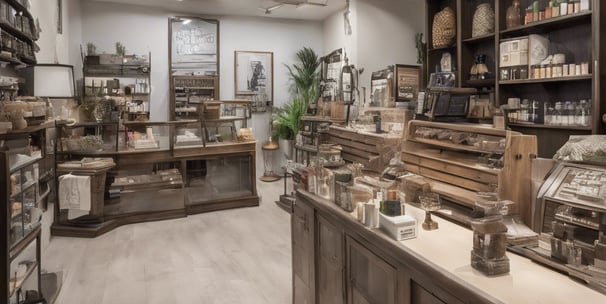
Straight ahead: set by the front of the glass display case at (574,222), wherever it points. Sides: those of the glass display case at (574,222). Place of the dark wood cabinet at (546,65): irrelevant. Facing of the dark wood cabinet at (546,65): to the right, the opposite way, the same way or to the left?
the same way

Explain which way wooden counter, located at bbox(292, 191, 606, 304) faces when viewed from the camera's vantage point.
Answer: facing the viewer and to the left of the viewer

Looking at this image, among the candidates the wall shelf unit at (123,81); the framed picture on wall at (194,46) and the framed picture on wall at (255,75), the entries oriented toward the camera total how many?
3

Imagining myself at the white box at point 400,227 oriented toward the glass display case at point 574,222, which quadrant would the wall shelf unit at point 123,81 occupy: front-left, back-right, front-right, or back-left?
back-left

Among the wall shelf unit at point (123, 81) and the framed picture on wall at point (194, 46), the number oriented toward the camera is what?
2

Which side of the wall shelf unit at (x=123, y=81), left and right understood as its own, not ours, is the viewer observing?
front

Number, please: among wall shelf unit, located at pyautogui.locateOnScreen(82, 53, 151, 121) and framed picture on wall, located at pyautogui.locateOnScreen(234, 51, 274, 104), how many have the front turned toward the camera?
2

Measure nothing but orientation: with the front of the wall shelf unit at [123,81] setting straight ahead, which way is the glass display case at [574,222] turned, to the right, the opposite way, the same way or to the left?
to the right

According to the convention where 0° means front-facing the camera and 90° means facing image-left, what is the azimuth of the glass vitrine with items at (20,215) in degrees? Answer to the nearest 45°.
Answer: approximately 315°

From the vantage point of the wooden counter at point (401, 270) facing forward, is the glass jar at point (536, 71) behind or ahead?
behind
